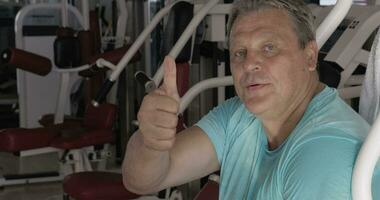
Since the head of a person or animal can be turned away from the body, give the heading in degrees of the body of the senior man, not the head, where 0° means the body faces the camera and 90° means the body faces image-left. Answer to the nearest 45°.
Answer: approximately 45°

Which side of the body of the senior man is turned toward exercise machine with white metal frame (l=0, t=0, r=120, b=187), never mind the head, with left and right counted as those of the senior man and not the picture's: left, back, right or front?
right
